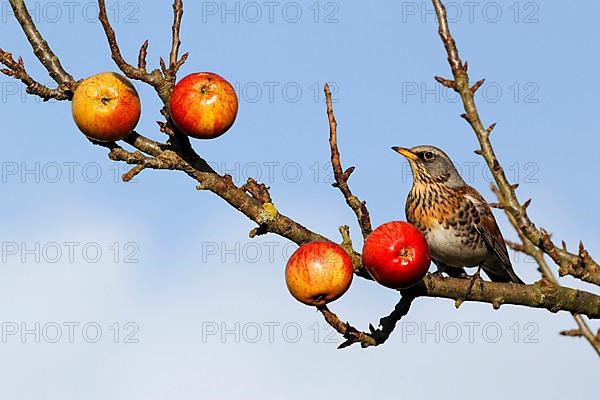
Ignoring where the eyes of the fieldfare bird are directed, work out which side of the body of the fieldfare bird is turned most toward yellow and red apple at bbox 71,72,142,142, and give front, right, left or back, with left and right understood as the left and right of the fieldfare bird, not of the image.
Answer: front

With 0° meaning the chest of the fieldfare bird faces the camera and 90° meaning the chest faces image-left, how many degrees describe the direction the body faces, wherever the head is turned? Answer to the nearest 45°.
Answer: approximately 45°

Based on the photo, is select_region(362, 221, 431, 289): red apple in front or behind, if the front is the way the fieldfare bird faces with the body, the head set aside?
in front
